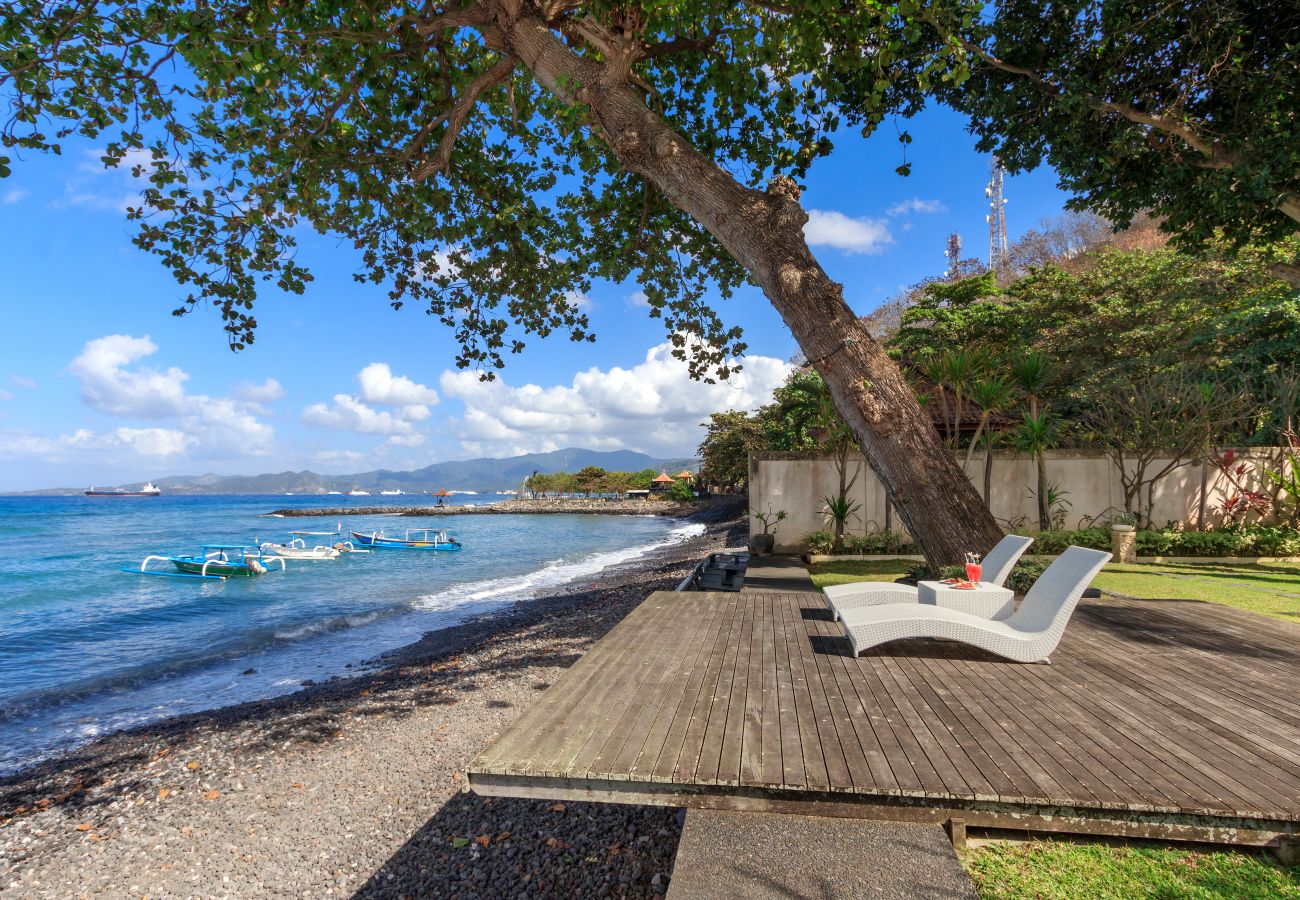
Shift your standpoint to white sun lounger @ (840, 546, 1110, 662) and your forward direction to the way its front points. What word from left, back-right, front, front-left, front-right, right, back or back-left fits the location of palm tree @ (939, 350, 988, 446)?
right

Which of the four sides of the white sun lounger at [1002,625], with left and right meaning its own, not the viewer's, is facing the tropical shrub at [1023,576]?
right

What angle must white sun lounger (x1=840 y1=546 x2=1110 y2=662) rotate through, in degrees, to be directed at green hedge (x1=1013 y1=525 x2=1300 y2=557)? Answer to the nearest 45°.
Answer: approximately 90° to its right

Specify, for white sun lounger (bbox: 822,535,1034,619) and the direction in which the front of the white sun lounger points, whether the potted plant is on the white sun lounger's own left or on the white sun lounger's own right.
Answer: on the white sun lounger's own right

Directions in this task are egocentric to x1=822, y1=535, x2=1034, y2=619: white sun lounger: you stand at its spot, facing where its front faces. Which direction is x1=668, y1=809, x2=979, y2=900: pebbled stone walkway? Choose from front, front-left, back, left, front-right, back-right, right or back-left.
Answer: left

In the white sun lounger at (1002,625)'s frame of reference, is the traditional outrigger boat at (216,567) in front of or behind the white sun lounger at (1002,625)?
in front

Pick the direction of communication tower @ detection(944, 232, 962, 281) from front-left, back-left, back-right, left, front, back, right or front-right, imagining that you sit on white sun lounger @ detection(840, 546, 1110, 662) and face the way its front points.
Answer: right

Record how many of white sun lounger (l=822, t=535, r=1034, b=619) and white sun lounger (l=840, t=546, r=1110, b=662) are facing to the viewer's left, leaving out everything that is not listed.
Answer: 2

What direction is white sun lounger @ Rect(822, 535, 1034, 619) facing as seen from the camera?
to the viewer's left

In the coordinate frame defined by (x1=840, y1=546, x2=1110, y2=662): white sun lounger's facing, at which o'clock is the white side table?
The white side table is roughly at 3 o'clock from the white sun lounger.

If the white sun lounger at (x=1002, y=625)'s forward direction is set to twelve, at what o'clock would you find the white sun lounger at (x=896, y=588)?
the white sun lounger at (x=896, y=588) is roughly at 2 o'clock from the white sun lounger at (x=1002, y=625).

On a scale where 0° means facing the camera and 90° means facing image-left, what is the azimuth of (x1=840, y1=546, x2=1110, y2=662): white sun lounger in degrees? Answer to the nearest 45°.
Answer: approximately 90°
